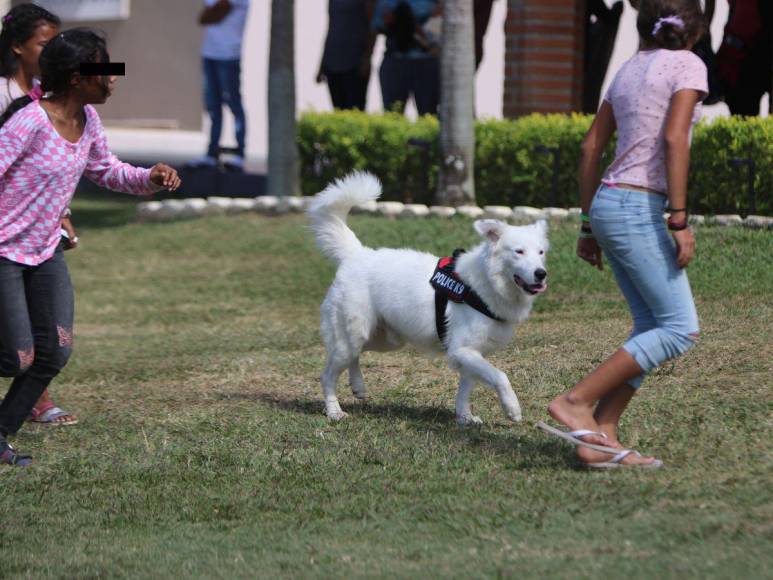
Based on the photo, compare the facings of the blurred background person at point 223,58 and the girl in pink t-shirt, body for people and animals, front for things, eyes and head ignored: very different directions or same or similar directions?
very different directions

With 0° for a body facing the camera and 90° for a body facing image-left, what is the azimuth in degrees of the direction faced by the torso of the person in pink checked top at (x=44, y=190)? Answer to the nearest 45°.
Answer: approximately 315°

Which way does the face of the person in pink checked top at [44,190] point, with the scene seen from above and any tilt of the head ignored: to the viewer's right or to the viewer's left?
to the viewer's right

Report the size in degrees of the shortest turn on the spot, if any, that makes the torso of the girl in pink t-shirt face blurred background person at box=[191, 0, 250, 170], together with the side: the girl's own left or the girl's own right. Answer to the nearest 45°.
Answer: approximately 90° to the girl's own left

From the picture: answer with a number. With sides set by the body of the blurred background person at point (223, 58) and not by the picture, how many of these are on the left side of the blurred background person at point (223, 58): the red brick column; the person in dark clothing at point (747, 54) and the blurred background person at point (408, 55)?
3

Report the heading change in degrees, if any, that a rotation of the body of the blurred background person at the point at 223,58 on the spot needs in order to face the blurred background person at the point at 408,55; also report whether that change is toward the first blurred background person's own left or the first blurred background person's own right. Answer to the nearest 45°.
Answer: approximately 90° to the first blurred background person's own left

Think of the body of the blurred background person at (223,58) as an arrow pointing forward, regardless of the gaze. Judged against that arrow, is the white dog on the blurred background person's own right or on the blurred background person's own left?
on the blurred background person's own left

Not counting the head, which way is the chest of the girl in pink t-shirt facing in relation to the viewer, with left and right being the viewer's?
facing away from the viewer and to the right of the viewer
